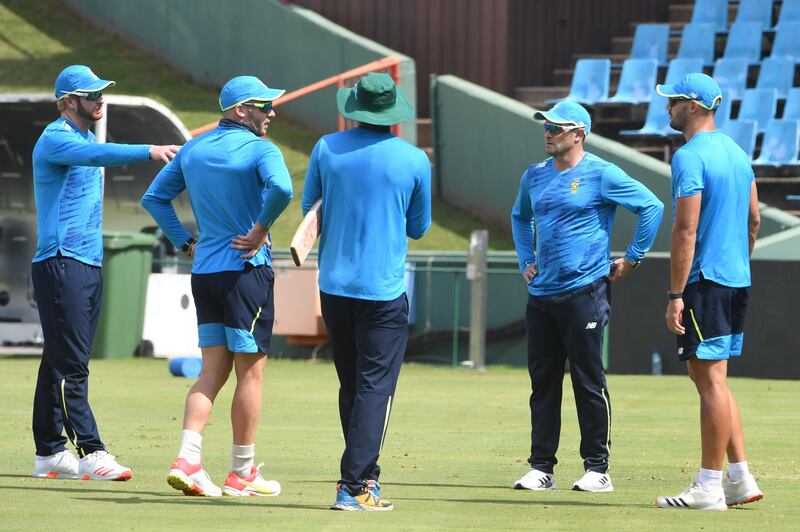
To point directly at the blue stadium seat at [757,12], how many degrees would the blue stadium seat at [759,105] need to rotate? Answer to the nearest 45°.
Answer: approximately 135° to its right

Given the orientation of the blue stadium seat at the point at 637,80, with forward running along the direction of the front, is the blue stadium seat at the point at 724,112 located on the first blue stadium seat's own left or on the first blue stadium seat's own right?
on the first blue stadium seat's own left

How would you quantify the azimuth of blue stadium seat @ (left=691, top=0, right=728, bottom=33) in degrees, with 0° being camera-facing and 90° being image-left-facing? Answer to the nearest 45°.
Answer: approximately 45°

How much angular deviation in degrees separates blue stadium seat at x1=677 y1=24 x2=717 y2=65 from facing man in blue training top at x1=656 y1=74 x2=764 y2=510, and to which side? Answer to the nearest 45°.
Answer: approximately 45° to its left

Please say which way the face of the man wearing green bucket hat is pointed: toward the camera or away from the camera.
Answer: away from the camera

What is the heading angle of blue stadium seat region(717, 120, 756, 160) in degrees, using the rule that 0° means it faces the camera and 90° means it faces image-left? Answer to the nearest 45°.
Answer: approximately 45°

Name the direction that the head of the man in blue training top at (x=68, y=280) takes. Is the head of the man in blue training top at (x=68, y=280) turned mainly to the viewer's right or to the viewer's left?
to the viewer's right

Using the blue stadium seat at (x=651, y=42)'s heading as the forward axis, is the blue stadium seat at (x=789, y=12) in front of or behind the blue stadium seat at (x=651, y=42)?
behind

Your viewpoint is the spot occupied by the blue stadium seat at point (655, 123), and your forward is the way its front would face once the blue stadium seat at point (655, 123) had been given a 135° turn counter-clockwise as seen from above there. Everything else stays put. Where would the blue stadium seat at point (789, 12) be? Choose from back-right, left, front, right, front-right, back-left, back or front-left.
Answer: front-left

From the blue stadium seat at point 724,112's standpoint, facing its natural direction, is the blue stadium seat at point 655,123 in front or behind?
in front

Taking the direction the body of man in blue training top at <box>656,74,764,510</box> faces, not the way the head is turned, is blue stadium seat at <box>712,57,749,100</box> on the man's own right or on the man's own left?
on the man's own right
